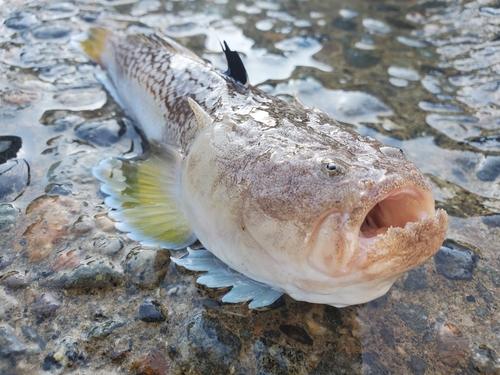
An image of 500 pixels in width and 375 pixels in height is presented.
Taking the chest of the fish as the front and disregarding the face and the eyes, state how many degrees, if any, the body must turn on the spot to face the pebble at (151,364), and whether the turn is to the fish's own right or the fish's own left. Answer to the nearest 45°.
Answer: approximately 90° to the fish's own right

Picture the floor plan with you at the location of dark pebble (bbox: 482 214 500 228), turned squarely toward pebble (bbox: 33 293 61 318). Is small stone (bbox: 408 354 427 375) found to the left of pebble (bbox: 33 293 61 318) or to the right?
left

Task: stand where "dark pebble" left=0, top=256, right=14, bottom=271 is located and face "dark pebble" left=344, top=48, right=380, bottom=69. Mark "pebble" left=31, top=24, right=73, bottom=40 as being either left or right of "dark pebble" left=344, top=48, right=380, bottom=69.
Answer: left

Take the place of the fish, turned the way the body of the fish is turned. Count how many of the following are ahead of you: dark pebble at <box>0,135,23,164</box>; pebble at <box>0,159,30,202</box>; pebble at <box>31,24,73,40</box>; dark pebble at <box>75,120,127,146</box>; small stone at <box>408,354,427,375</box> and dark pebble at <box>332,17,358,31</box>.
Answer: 1

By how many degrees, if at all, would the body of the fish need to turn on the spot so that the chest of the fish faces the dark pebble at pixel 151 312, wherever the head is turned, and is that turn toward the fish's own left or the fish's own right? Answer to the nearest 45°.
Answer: approximately 90° to the fish's own right

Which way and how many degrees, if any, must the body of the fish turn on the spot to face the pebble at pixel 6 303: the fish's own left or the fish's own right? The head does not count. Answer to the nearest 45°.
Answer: approximately 135° to the fish's own right

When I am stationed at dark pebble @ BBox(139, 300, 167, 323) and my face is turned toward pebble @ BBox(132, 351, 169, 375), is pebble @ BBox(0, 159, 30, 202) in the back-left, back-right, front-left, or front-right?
back-right

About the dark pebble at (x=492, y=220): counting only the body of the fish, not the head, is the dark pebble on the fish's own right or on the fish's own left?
on the fish's own left

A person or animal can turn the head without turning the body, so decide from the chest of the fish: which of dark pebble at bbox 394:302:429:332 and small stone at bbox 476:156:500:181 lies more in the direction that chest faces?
the dark pebble

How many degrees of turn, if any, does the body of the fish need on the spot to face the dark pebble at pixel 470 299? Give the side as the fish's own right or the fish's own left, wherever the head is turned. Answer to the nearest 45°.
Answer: approximately 45° to the fish's own left

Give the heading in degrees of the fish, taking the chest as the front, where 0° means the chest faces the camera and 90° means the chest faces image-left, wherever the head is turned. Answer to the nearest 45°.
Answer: approximately 315°

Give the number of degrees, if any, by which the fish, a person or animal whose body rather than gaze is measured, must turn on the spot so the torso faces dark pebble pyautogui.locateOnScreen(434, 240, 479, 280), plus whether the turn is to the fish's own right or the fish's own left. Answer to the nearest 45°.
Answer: approximately 45° to the fish's own left

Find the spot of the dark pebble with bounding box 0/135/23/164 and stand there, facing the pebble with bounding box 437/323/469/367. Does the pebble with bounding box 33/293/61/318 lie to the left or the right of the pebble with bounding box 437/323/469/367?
right

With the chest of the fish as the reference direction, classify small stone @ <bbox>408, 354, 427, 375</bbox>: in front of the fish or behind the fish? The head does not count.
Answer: in front

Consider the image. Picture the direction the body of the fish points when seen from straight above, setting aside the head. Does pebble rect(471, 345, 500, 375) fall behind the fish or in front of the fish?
in front

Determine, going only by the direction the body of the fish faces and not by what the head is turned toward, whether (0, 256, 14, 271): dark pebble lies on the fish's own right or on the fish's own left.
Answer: on the fish's own right

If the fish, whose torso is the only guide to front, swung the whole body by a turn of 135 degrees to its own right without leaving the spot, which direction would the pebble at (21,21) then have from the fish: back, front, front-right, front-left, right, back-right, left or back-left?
front-right
